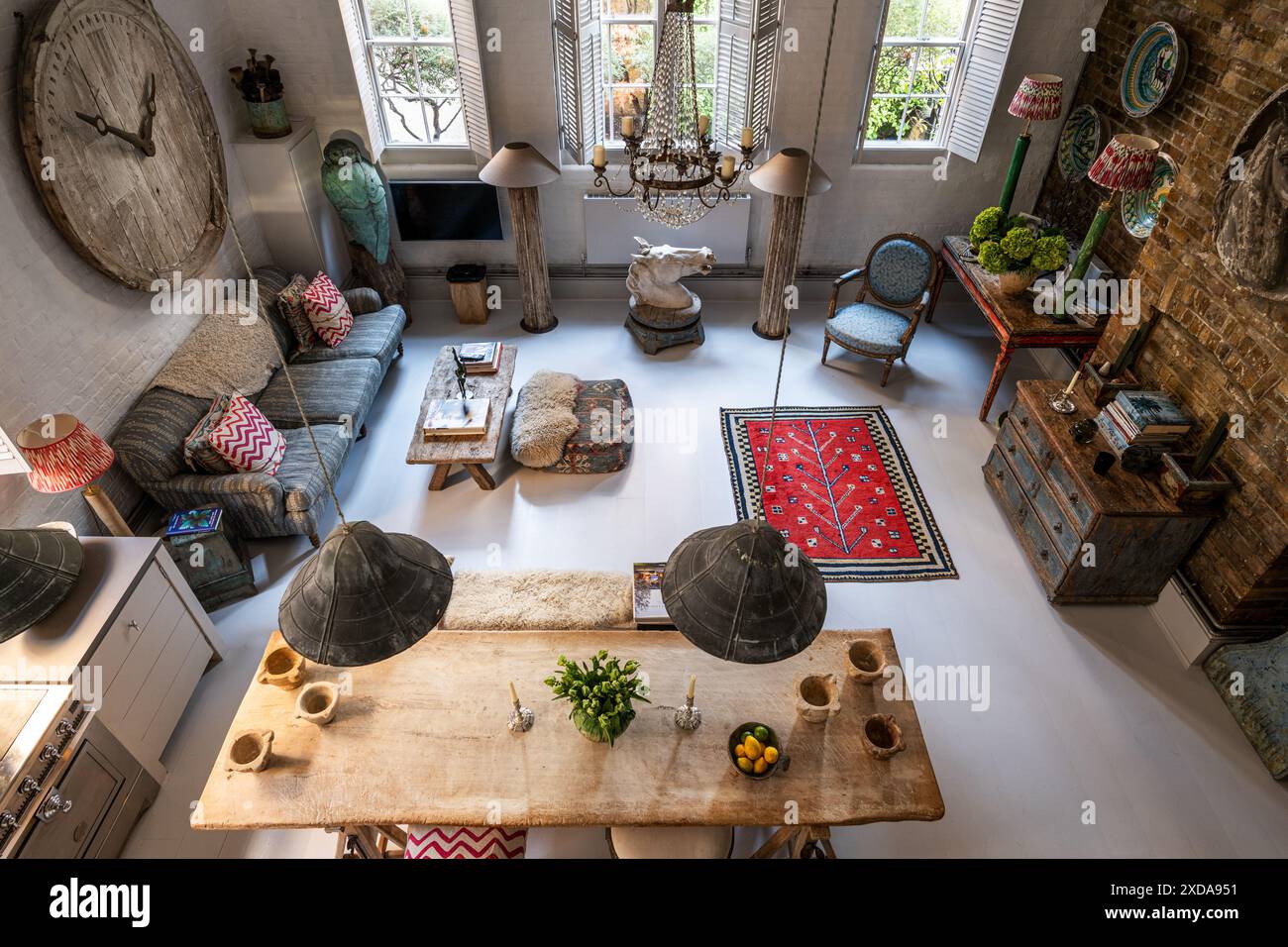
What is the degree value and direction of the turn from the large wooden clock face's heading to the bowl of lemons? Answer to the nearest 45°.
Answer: approximately 45° to its right

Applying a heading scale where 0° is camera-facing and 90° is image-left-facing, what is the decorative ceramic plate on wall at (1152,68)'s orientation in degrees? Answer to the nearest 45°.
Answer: approximately 45°

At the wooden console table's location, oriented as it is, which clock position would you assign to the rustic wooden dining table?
The rustic wooden dining table is roughly at 11 o'clock from the wooden console table.

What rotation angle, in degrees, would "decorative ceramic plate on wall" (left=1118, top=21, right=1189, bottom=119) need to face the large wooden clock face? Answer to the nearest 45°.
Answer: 0° — it already faces it

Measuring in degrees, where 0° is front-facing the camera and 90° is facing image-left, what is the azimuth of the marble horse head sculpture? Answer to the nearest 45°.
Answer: approximately 270°

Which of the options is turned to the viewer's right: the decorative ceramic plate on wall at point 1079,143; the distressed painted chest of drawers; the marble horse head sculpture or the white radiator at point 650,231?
the marble horse head sculpture

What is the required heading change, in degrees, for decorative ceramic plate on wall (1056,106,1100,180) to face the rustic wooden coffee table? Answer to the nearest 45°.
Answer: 0° — it already faces it

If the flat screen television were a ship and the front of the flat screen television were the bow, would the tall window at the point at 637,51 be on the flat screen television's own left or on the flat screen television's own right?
on the flat screen television's own left

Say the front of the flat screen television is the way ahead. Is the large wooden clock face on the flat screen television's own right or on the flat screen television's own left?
on the flat screen television's own right

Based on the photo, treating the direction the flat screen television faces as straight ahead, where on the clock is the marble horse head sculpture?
The marble horse head sculpture is roughly at 10 o'clock from the flat screen television.
